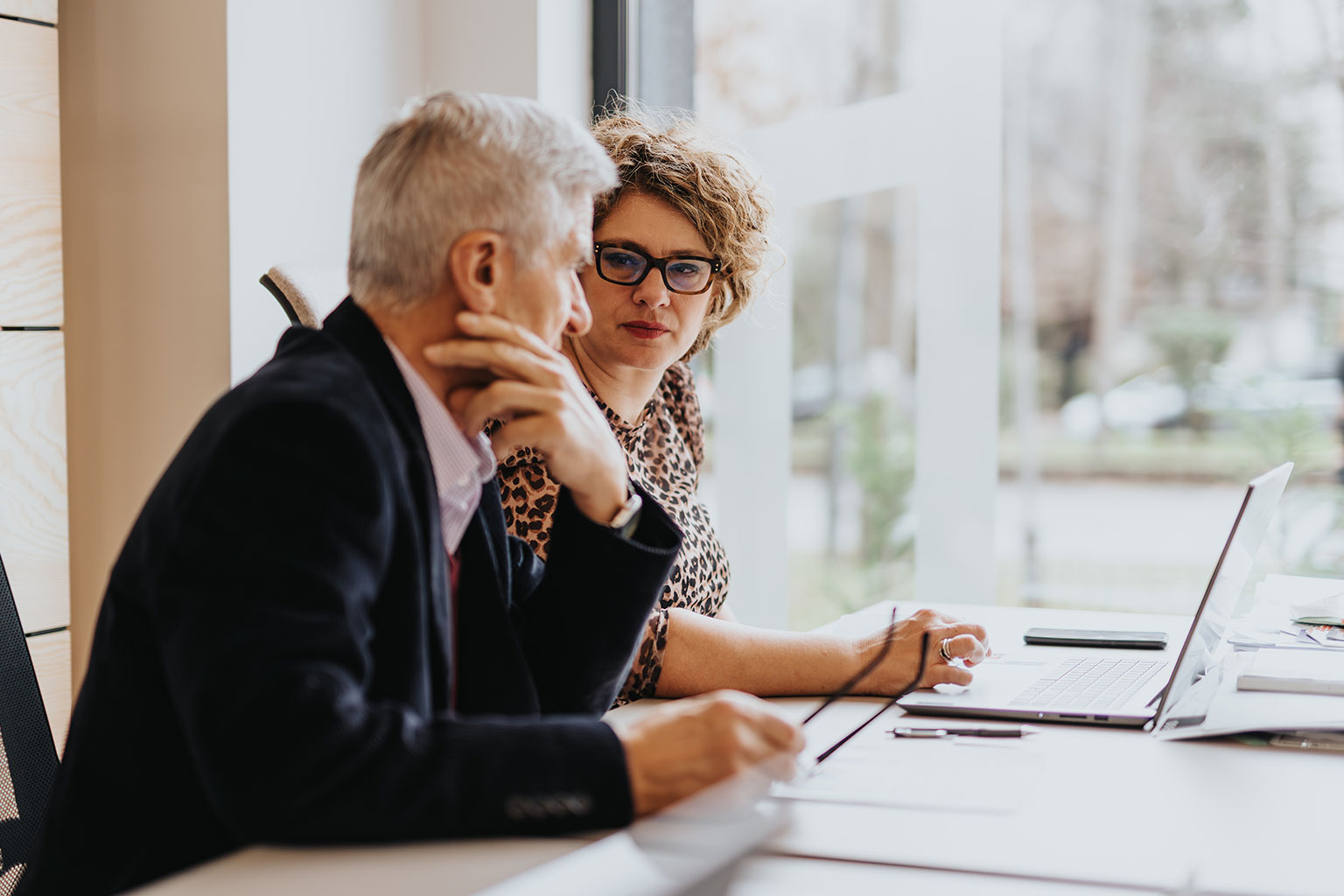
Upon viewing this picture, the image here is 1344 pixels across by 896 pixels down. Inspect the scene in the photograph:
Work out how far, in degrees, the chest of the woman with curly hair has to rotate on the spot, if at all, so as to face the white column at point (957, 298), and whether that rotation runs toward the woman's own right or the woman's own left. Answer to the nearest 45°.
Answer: approximately 90° to the woman's own left

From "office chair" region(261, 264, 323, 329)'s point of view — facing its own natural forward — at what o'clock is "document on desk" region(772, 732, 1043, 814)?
The document on desk is roughly at 2 o'clock from the office chair.

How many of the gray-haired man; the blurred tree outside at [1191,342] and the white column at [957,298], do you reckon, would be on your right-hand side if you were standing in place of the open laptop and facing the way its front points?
2

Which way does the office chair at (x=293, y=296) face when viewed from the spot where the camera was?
facing to the right of the viewer

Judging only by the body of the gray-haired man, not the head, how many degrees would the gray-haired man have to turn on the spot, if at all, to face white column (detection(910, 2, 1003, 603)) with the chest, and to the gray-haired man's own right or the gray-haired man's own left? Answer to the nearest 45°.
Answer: approximately 45° to the gray-haired man's own left

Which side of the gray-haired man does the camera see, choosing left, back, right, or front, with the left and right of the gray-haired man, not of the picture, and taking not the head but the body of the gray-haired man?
right

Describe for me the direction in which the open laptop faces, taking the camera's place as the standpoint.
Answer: facing to the left of the viewer

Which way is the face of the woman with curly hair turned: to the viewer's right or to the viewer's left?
to the viewer's left

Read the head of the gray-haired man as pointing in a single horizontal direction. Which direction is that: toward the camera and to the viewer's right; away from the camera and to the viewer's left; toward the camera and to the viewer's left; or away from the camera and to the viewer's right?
away from the camera and to the viewer's right

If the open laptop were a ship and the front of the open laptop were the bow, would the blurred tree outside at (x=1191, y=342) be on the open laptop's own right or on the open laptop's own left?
on the open laptop's own right
